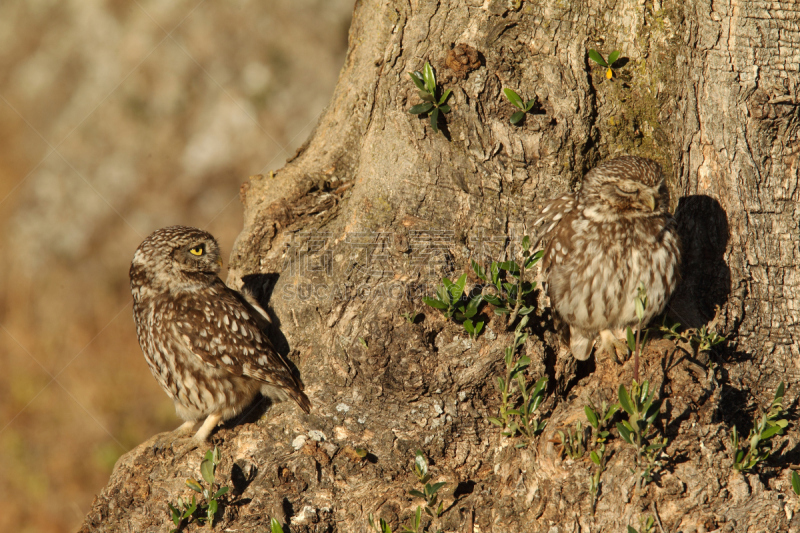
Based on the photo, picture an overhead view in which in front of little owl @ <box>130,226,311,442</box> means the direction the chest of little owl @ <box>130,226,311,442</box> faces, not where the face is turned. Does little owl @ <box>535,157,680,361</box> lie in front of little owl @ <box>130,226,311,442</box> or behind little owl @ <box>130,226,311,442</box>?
behind

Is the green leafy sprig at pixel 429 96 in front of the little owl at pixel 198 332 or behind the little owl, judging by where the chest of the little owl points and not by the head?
behind

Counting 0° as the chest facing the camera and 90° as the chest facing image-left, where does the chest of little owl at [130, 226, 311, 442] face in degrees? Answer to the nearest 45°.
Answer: approximately 90°
